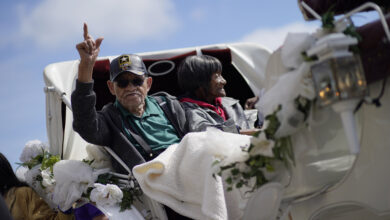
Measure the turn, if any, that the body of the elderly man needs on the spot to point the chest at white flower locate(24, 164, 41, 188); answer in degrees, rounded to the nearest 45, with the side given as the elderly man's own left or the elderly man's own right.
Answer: approximately 90° to the elderly man's own right

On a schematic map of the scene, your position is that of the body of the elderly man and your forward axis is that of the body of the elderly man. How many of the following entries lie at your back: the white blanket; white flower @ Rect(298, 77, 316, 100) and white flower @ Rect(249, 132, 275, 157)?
0

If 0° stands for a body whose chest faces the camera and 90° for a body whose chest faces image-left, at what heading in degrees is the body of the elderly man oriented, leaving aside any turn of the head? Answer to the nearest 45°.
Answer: approximately 0°

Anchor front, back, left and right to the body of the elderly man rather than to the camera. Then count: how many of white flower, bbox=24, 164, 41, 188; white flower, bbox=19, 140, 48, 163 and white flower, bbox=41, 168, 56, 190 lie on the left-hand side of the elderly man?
0

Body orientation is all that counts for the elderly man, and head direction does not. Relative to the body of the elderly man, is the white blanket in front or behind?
in front

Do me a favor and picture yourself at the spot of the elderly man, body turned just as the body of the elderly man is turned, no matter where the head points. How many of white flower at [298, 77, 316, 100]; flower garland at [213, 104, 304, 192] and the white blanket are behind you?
0

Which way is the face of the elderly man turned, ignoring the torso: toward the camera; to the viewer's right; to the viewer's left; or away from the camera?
toward the camera

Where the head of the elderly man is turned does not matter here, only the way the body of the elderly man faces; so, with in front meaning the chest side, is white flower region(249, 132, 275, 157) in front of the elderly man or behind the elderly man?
in front

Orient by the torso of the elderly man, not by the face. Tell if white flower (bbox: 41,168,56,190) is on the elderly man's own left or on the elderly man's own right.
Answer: on the elderly man's own right

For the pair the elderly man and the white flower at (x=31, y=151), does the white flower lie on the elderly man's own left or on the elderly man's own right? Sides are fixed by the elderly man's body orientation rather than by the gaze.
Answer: on the elderly man's own right
